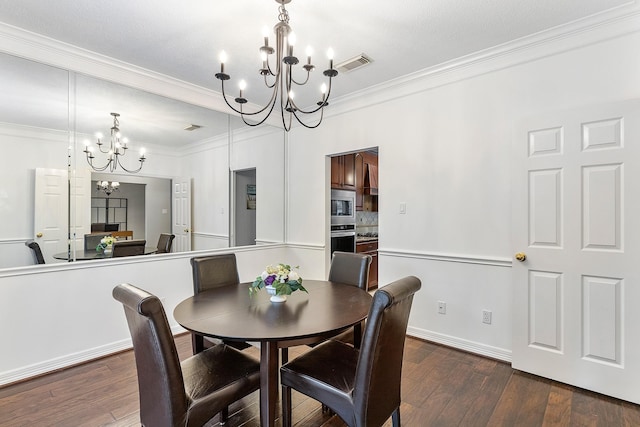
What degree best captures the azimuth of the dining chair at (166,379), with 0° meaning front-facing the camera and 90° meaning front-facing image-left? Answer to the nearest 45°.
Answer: approximately 225°

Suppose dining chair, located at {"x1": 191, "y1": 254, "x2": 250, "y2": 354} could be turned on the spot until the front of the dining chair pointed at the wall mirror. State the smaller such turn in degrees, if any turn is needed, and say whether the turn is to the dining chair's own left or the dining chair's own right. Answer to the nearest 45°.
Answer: approximately 180°

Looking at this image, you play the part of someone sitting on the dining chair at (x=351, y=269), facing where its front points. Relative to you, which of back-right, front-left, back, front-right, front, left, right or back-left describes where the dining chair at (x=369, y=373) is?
front-left

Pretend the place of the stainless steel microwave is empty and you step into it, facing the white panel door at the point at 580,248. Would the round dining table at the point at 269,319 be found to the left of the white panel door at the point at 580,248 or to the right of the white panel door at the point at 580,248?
right

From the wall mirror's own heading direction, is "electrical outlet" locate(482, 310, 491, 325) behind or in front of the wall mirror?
in front

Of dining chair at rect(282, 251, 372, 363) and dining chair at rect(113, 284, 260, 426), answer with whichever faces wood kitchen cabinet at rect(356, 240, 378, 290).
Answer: dining chair at rect(113, 284, 260, 426)

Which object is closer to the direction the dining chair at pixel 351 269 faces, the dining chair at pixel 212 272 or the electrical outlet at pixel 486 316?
the dining chair

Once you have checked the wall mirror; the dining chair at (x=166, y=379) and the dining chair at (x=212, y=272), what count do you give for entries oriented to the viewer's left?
0

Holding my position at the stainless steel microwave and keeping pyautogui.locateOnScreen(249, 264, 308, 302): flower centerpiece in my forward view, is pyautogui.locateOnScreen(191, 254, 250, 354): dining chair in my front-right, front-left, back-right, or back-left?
front-right

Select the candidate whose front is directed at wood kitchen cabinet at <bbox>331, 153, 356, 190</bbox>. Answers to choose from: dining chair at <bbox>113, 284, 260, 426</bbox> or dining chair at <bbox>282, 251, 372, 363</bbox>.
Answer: dining chair at <bbox>113, 284, 260, 426</bbox>

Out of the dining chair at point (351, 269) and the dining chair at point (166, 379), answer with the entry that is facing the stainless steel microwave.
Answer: the dining chair at point (166, 379)

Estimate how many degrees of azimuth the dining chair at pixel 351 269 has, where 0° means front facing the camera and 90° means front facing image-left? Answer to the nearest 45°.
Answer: approximately 45°

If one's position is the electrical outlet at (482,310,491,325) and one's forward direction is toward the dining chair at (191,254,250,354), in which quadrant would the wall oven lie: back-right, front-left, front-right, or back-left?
front-right

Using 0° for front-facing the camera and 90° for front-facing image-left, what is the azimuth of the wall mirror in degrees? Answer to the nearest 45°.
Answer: approximately 315°

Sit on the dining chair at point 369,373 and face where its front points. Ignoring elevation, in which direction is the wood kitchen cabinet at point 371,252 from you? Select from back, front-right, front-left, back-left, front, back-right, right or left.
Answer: front-right

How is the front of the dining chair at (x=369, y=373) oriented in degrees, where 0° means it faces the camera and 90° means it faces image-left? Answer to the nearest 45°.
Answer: approximately 135°

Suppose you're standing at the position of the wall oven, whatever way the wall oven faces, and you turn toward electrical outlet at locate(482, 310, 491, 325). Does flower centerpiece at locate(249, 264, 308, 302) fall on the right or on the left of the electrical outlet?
right

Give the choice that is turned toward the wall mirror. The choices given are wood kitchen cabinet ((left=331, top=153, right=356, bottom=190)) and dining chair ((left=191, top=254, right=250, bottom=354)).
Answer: the wood kitchen cabinet

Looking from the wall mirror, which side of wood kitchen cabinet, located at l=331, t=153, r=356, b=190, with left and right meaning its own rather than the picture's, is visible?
front
